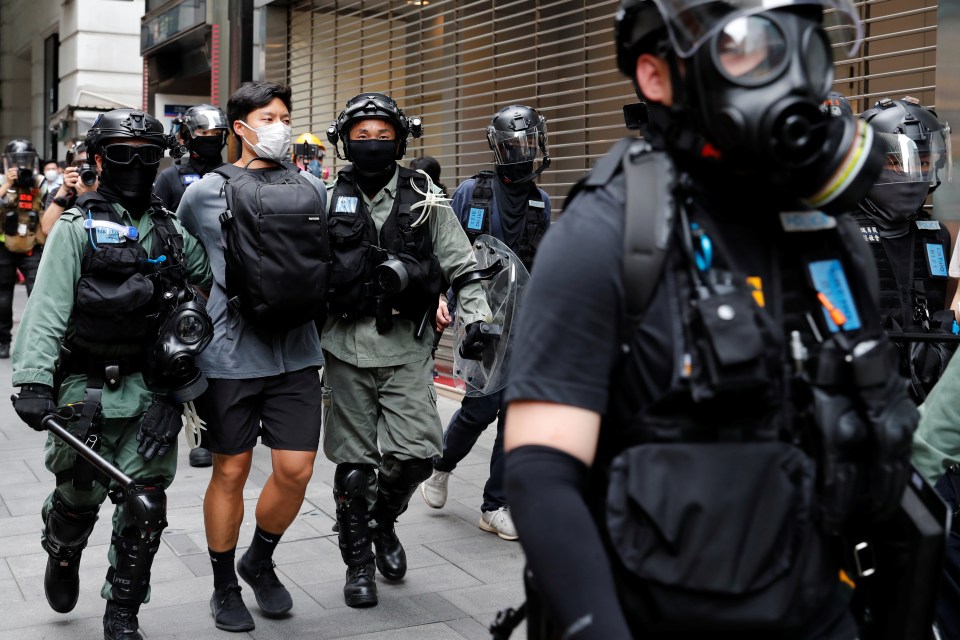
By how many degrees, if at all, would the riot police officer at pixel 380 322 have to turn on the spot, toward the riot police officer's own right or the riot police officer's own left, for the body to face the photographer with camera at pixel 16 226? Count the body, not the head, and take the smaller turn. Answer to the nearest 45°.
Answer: approximately 135° to the riot police officer's own right

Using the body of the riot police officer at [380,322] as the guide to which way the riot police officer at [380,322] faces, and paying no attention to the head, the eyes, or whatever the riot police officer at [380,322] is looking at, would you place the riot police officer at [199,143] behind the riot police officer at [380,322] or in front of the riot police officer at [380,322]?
behind

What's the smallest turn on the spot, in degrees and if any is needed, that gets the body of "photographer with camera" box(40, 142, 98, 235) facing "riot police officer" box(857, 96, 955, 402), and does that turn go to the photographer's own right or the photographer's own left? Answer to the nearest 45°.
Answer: approximately 45° to the photographer's own left

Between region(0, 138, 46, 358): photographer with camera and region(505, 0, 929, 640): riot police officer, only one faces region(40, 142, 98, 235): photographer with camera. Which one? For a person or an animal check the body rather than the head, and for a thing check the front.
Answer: region(0, 138, 46, 358): photographer with camera
